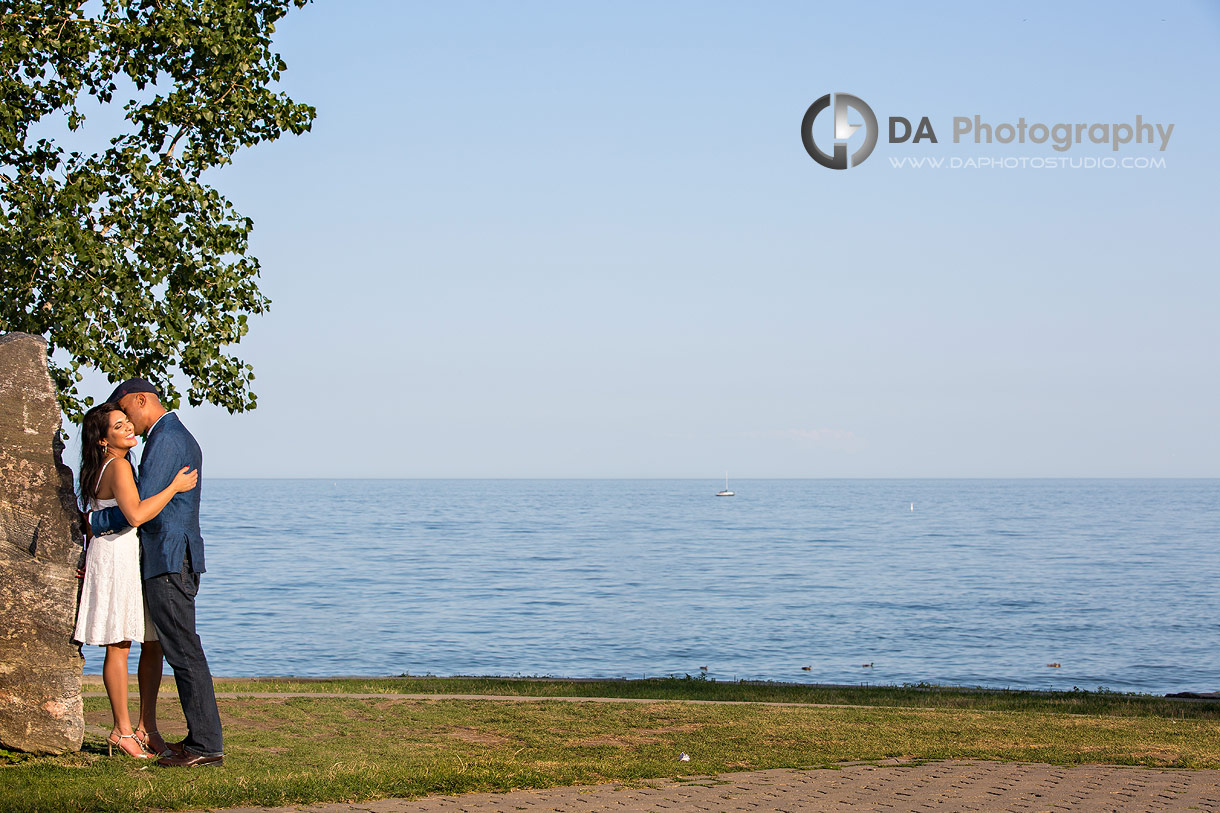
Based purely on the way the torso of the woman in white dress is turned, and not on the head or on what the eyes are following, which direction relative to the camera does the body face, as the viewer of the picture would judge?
to the viewer's right

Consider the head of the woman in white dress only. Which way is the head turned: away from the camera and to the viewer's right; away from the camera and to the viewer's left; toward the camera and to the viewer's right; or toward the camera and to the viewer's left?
toward the camera and to the viewer's right

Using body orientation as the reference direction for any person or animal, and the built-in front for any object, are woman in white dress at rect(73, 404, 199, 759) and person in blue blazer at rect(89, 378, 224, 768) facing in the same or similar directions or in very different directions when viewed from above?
very different directions

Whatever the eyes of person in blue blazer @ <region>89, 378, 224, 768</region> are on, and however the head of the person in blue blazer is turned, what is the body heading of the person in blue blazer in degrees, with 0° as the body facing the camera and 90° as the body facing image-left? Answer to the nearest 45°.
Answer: approximately 90°

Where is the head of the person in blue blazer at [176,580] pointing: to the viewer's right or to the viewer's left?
to the viewer's left
